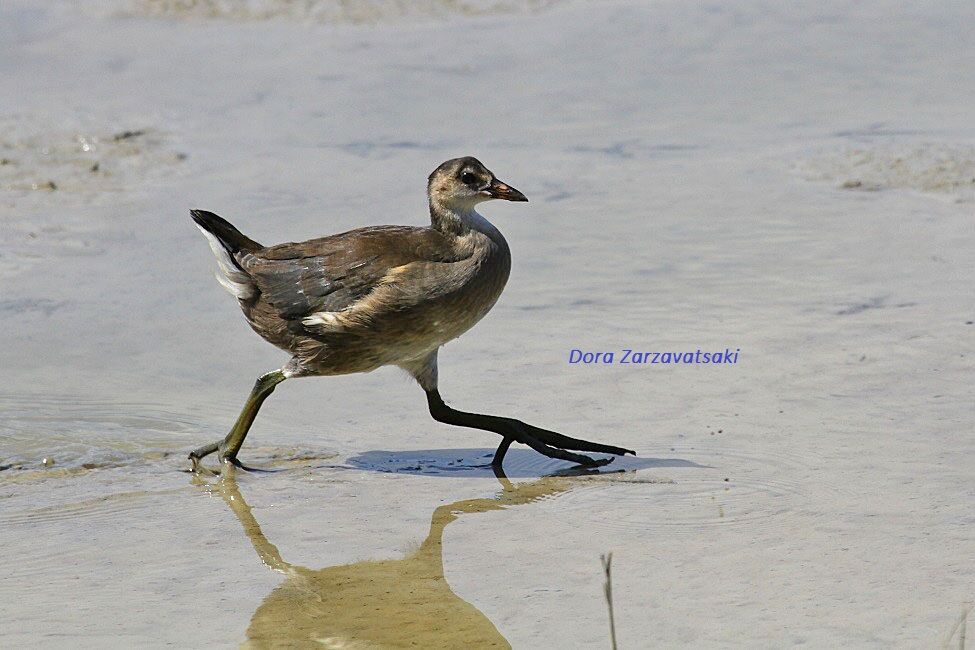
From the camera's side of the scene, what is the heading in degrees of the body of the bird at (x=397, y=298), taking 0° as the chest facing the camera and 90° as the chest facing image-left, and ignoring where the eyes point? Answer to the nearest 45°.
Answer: approximately 270°
